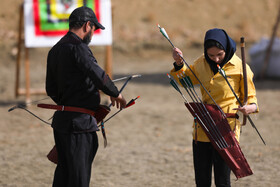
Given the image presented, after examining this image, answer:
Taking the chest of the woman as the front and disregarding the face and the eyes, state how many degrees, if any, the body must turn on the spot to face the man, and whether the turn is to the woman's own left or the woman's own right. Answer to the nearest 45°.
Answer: approximately 90° to the woman's own right

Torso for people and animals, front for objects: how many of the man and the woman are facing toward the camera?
1

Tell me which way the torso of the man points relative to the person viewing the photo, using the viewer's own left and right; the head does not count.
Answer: facing away from the viewer and to the right of the viewer

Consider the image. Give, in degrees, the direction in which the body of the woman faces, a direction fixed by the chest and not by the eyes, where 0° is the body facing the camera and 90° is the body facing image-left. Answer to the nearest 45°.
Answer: approximately 0°

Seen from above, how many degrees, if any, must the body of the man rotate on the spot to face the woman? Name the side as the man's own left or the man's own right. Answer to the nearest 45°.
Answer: approximately 45° to the man's own right
